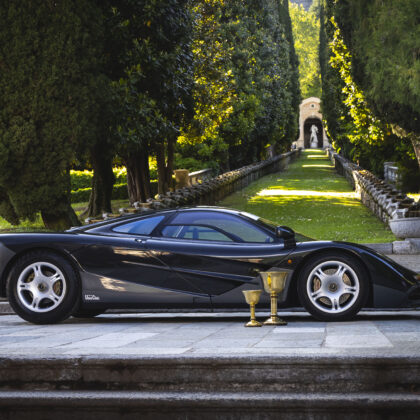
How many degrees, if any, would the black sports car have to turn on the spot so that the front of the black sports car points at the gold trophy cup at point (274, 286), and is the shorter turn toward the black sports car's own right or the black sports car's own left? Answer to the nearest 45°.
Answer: approximately 45° to the black sports car's own right

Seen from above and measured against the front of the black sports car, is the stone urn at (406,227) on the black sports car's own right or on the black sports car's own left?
on the black sports car's own left

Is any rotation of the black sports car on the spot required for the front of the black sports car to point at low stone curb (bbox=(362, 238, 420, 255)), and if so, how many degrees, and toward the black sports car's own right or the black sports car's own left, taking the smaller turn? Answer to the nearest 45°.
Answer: approximately 45° to the black sports car's own left

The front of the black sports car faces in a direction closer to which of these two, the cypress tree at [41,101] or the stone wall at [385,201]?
the stone wall

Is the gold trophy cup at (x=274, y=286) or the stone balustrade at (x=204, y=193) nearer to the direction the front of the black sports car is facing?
the gold trophy cup

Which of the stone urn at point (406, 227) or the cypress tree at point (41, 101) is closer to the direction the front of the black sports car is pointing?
the stone urn

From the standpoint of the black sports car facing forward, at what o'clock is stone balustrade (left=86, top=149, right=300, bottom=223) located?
The stone balustrade is roughly at 9 o'clock from the black sports car.

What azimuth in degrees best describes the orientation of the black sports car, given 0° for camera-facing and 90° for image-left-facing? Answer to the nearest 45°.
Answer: approximately 270°
